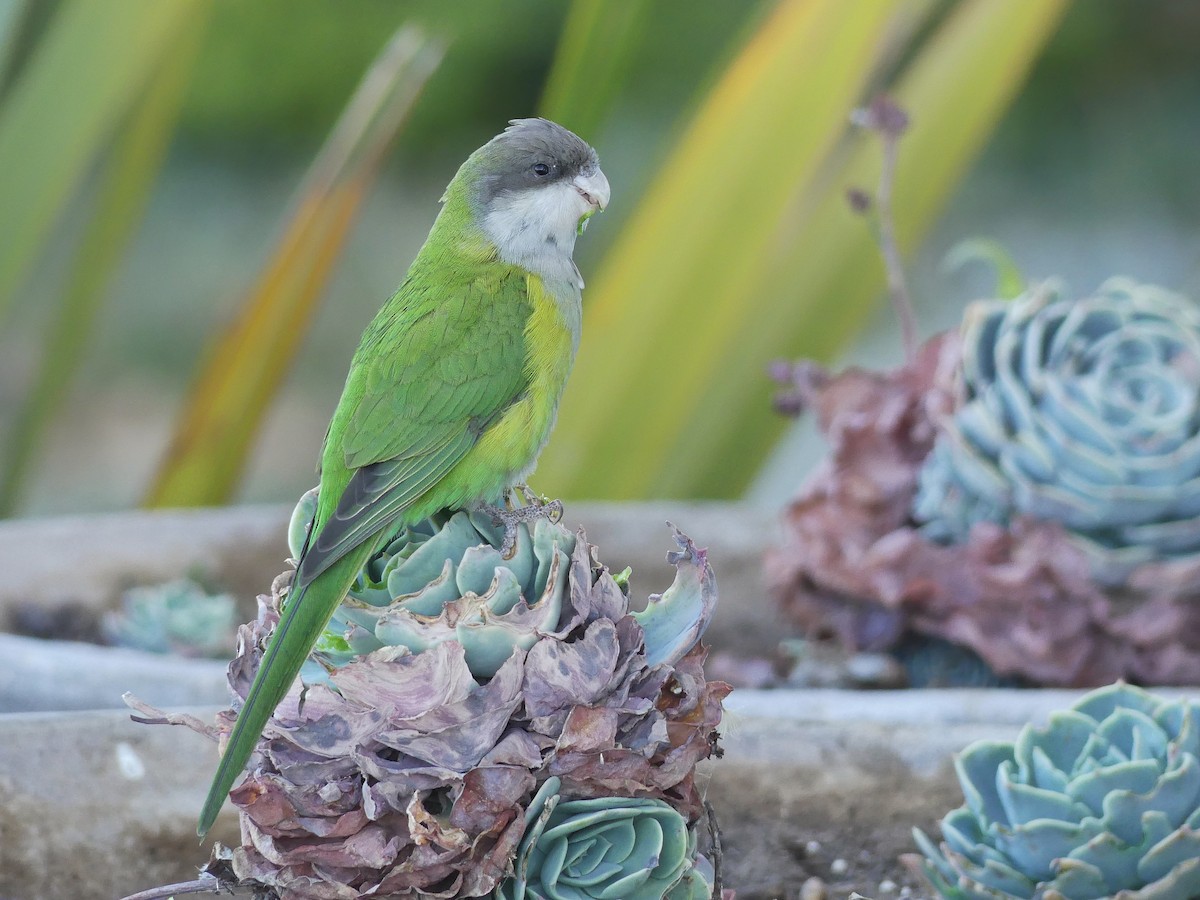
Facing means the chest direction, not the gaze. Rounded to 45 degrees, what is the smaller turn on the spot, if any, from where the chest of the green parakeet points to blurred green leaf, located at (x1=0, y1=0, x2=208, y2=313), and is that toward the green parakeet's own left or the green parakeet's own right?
approximately 135° to the green parakeet's own left

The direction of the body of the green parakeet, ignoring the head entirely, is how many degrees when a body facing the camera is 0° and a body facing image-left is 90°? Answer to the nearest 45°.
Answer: approximately 270°

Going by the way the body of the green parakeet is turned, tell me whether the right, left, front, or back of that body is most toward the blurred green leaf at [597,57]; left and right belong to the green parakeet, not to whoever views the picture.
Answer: left
